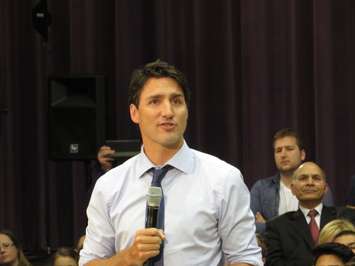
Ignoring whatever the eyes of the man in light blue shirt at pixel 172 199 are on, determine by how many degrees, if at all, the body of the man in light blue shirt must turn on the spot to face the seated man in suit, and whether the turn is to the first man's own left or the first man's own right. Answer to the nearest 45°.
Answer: approximately 180°

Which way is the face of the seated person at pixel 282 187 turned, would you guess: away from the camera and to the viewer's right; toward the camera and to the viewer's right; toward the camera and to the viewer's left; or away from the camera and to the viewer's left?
toward the camera and to the viewer's left

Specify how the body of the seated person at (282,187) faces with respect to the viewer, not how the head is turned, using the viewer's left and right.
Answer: facing the viewer

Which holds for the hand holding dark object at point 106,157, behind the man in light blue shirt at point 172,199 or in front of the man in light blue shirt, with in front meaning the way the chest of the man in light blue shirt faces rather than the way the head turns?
behind

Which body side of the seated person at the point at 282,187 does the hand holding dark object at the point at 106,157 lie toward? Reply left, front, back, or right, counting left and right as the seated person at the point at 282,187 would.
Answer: right

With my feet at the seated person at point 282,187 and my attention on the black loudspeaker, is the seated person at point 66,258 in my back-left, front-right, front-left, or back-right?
front-left

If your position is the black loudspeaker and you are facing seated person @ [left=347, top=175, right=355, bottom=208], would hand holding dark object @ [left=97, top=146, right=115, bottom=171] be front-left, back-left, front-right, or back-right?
front-right

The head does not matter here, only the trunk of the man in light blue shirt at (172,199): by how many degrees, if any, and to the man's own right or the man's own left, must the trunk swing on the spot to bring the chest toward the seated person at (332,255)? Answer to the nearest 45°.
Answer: approximately 135° to the man's own left

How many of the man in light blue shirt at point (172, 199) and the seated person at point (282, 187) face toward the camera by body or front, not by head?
2

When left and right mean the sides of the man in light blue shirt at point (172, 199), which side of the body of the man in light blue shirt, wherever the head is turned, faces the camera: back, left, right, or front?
front

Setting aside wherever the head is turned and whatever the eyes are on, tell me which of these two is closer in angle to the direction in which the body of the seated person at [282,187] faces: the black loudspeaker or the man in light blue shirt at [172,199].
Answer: the man in light blue shirt

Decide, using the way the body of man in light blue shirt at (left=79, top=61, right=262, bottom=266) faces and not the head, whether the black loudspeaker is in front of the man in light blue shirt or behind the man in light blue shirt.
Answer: behind
